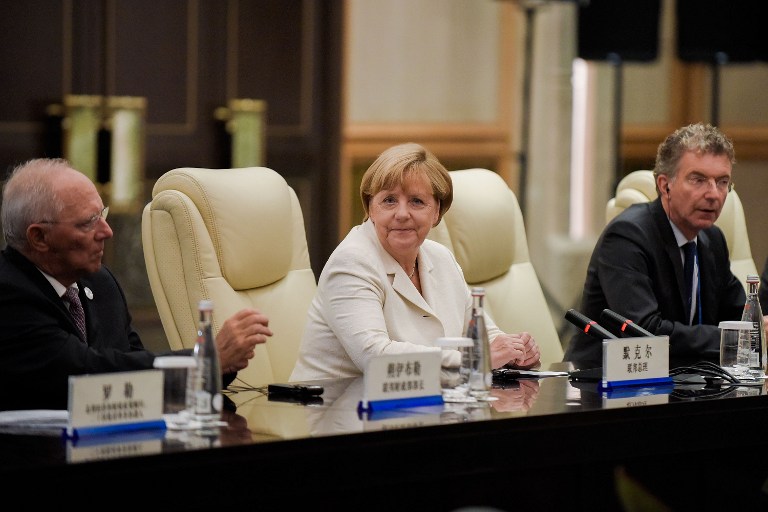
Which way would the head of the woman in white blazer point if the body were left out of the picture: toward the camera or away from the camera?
toward the camera

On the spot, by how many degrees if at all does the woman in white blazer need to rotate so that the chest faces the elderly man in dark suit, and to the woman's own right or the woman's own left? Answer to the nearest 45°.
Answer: approximately 90° to the woman's own right

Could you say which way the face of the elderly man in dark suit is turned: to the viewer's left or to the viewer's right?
to the viewer's right

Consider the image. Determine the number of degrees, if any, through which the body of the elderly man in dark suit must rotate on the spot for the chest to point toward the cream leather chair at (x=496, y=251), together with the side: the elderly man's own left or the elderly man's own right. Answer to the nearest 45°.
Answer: approximately 90° to the elderly man's own left

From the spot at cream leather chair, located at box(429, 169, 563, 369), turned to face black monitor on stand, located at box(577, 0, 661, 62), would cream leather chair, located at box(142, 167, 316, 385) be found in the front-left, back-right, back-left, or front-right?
back-left

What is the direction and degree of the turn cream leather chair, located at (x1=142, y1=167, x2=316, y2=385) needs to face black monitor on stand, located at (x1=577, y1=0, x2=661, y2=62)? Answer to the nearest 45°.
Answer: approximately 90° to its left

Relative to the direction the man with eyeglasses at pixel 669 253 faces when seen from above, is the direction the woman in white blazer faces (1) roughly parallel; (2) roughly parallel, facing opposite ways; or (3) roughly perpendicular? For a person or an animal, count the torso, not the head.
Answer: roughly parallel

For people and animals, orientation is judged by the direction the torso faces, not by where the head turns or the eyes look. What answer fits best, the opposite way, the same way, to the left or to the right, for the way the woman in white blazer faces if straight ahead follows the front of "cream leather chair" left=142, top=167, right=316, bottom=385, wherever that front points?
the same way

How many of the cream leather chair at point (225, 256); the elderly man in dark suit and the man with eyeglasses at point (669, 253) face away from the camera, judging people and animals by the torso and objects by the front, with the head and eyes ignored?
0

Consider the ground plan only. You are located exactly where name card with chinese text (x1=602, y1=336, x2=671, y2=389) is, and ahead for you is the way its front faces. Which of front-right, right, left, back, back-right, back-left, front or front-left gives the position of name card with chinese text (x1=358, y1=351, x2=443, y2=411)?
front-right

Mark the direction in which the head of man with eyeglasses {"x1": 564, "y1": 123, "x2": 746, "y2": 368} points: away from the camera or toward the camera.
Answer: toward the camera

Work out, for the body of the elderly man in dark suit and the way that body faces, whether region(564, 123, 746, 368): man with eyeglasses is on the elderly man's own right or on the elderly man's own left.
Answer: on the elderly man's own left

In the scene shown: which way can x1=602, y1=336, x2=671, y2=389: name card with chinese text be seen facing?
toward the camera

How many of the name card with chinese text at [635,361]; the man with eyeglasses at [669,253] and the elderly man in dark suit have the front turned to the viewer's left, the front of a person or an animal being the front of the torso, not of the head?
0
